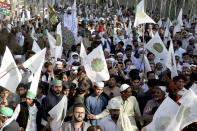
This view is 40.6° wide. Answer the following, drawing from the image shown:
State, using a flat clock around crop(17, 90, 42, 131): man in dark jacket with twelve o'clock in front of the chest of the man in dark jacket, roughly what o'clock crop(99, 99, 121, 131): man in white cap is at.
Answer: The man in white cap is roughly at 10 o'clock from the man in dark jacket.

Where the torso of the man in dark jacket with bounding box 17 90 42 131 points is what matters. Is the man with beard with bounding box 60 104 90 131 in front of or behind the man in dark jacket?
in front

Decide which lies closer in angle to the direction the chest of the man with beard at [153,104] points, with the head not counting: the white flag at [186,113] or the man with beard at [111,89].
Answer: the white flag

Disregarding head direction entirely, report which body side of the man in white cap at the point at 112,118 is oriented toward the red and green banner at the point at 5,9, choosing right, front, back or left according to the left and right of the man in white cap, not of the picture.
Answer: back

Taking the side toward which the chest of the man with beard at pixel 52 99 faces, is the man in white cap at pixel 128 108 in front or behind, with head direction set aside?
in front

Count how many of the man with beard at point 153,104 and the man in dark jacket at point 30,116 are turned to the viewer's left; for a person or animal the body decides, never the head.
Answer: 0

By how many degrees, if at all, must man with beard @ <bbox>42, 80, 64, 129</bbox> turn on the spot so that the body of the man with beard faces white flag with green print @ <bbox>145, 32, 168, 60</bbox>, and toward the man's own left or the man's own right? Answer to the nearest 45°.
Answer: approximately 90° to the man's own left

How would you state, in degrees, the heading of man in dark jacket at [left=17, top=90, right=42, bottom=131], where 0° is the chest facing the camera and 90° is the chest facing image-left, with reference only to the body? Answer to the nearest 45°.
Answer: approximately 0°

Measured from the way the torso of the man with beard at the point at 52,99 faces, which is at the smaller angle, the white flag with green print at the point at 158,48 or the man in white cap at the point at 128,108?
the man in white cap
